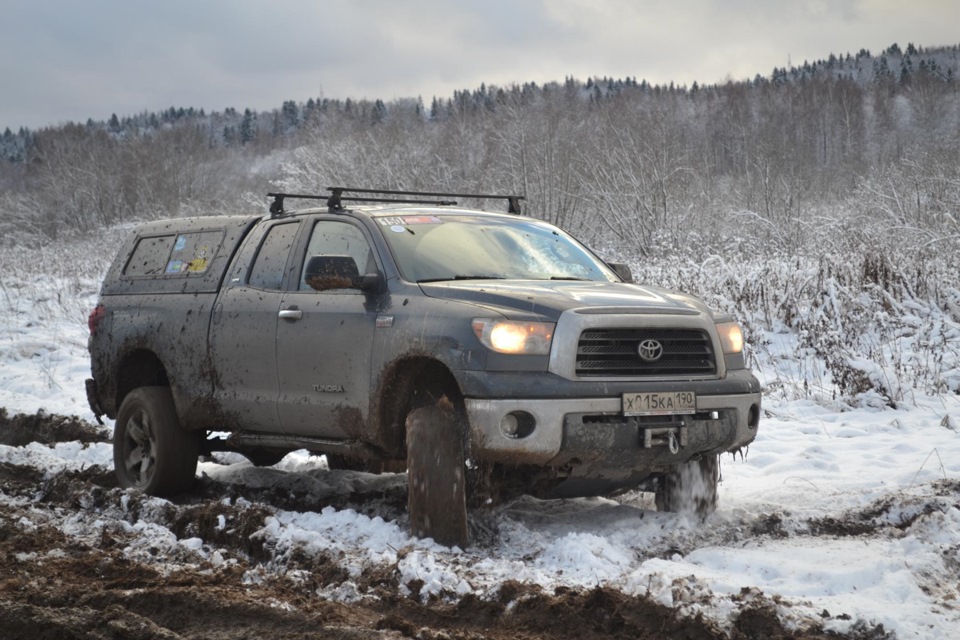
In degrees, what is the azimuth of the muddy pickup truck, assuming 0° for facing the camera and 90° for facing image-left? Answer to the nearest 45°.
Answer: approximately 315°
